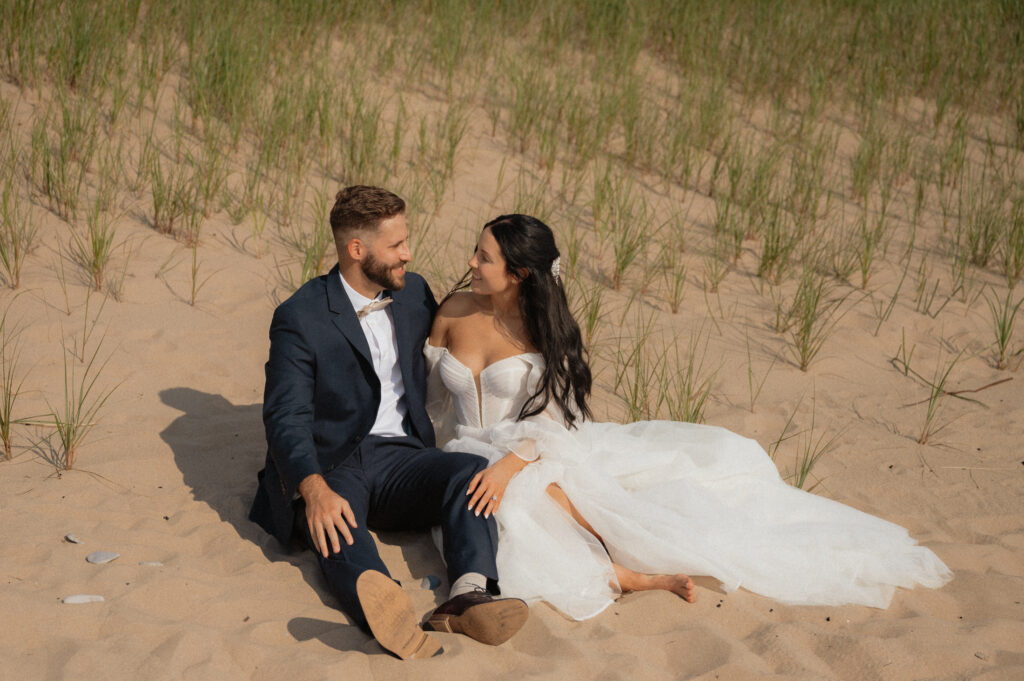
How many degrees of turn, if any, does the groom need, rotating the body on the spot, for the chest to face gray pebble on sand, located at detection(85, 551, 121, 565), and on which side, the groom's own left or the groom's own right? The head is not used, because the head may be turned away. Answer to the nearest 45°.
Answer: approximately 90° to the groom's own right

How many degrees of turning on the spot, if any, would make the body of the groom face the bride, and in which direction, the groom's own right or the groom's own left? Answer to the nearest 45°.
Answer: approximately 45° to the groom's own left

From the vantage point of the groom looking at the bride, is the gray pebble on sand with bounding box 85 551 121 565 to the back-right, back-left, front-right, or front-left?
back-right

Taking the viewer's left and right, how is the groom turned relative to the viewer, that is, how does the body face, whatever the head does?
facing the viewer and to the right of the viewer
